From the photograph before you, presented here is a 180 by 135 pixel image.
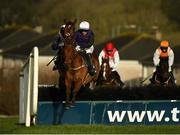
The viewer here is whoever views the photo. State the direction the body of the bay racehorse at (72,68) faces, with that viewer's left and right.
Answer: facing the viewer and to the left of the viewer

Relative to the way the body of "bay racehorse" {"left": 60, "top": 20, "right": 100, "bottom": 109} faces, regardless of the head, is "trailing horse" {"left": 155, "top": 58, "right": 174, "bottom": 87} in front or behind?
behind

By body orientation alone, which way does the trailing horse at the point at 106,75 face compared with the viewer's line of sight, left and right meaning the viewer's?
facing the viewer

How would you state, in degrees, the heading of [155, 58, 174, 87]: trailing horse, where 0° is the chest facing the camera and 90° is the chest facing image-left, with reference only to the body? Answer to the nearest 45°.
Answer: approximately 0°

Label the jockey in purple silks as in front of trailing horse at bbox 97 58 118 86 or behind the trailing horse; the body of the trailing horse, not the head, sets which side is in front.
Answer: in front

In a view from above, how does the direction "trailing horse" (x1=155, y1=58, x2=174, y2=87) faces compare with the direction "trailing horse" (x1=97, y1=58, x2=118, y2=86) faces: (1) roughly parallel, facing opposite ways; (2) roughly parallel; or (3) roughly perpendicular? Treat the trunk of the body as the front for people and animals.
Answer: roughly parallel

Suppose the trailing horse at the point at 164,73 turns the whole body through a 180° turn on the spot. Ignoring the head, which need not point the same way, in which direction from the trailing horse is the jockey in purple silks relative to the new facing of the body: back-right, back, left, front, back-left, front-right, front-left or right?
back-left

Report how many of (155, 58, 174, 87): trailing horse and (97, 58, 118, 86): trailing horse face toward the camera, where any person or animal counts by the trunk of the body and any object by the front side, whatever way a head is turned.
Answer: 2

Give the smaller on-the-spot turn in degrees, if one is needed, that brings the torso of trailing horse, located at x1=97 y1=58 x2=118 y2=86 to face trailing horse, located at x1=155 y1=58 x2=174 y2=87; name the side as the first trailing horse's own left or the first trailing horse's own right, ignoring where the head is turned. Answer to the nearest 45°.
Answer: approximately 90° to the first trailing horse's own left
